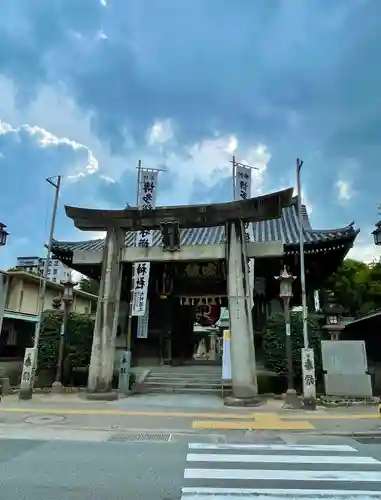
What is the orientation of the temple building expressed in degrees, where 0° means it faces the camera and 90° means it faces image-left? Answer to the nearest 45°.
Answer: approximately 0°

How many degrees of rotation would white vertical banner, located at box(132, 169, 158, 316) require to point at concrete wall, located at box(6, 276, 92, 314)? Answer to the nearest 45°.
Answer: approximately 135° to its right

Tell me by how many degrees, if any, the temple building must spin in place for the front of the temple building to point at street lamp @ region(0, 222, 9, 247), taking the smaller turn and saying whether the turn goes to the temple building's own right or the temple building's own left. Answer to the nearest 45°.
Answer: approximately 45° to the temple building's own right

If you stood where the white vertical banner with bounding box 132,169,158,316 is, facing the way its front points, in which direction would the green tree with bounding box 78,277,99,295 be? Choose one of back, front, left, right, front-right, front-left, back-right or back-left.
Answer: back

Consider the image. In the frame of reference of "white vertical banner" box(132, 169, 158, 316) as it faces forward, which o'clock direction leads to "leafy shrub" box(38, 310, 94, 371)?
The leafy shrub is roughly at 4 o'clock from the white vertical banner.

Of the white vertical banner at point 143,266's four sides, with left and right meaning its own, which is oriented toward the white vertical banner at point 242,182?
left

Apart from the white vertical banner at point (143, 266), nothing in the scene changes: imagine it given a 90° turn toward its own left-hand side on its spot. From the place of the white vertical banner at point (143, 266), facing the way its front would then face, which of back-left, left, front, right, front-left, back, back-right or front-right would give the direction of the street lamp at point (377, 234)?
front-right

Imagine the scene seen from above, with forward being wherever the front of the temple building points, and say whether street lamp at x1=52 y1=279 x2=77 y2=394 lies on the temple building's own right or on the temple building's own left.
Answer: on the temple building's own right

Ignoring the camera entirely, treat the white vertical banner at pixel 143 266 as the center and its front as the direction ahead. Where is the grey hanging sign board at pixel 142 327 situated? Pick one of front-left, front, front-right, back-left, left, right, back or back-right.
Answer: back

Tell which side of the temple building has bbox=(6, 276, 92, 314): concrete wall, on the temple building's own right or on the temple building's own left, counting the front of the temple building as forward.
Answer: on the temple building's own right

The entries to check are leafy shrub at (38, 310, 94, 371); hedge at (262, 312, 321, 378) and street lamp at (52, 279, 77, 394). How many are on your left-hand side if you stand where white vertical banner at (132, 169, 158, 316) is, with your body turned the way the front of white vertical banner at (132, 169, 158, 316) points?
1
